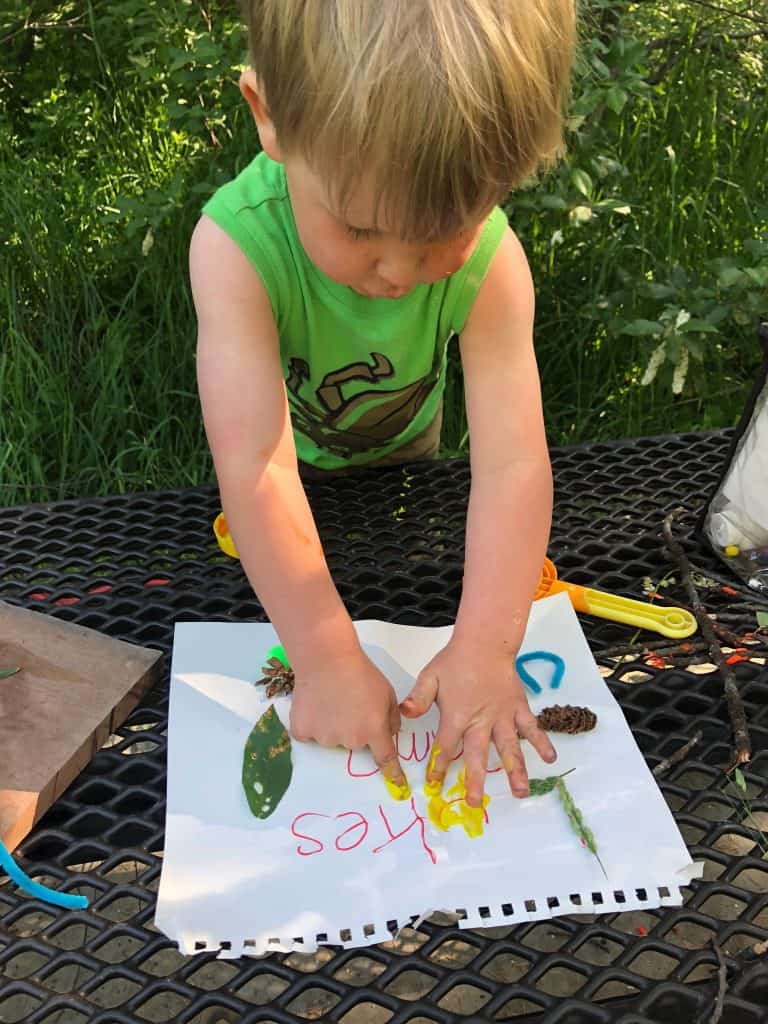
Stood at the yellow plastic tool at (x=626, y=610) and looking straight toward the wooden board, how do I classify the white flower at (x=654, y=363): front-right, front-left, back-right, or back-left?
back-right

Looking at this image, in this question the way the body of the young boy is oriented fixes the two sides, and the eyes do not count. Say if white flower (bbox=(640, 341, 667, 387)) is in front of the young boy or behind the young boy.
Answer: behind

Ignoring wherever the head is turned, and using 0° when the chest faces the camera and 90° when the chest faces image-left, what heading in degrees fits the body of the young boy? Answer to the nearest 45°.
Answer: approximately 0°

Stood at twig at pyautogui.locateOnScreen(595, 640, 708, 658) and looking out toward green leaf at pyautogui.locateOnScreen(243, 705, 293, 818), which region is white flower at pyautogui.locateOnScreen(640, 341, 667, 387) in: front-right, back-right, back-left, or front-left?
back-right

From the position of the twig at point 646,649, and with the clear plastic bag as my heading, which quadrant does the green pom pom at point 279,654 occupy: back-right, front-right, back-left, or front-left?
back-left
